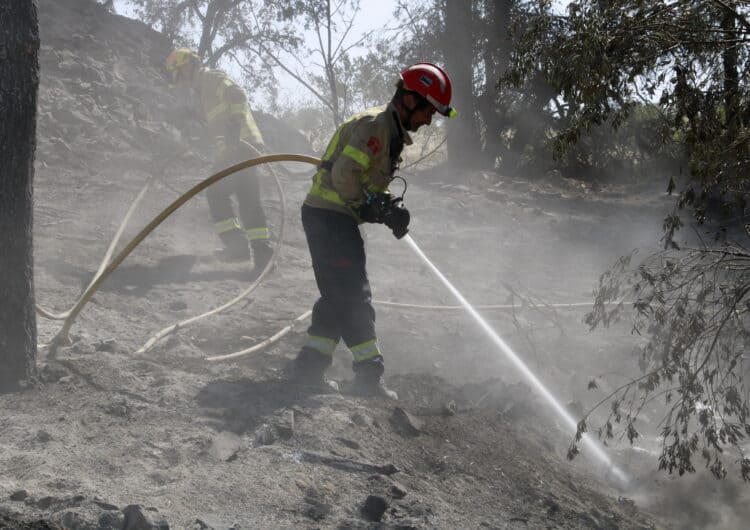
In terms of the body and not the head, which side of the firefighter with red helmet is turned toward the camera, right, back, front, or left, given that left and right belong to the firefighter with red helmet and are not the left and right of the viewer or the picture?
right

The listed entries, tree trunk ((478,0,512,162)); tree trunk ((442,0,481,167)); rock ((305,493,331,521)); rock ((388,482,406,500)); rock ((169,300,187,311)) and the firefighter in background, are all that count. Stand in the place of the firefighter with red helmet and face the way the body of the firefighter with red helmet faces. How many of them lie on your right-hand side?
2

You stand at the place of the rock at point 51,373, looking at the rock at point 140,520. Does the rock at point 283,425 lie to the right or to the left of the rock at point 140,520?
left

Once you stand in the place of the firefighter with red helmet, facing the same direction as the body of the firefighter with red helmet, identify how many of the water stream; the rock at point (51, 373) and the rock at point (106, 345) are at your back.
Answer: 2

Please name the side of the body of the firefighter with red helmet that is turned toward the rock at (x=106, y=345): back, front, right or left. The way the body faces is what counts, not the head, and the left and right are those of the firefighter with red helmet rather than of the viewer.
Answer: back

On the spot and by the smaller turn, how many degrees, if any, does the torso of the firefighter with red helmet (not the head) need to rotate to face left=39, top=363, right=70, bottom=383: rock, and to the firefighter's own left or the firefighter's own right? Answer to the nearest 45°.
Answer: approximately 180°

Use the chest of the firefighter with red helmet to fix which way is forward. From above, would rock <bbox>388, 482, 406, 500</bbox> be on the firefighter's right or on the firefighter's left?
on the firefighter's right

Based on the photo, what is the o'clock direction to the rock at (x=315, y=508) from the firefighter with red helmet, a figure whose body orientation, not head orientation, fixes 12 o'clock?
The rock is roughly at 3 o'clock from the firefighter with red helmet.

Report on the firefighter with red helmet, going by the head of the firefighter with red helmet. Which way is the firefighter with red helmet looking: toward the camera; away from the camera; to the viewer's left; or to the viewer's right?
to the viewer's right

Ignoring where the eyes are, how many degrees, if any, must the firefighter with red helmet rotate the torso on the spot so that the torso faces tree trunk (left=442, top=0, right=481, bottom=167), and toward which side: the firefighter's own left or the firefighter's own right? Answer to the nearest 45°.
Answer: approximately 90° to the firefighter's own left

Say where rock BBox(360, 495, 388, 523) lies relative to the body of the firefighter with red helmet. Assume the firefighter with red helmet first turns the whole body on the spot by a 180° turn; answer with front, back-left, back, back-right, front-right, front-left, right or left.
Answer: left

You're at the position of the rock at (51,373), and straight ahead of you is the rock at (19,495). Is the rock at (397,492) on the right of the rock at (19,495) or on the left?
left
